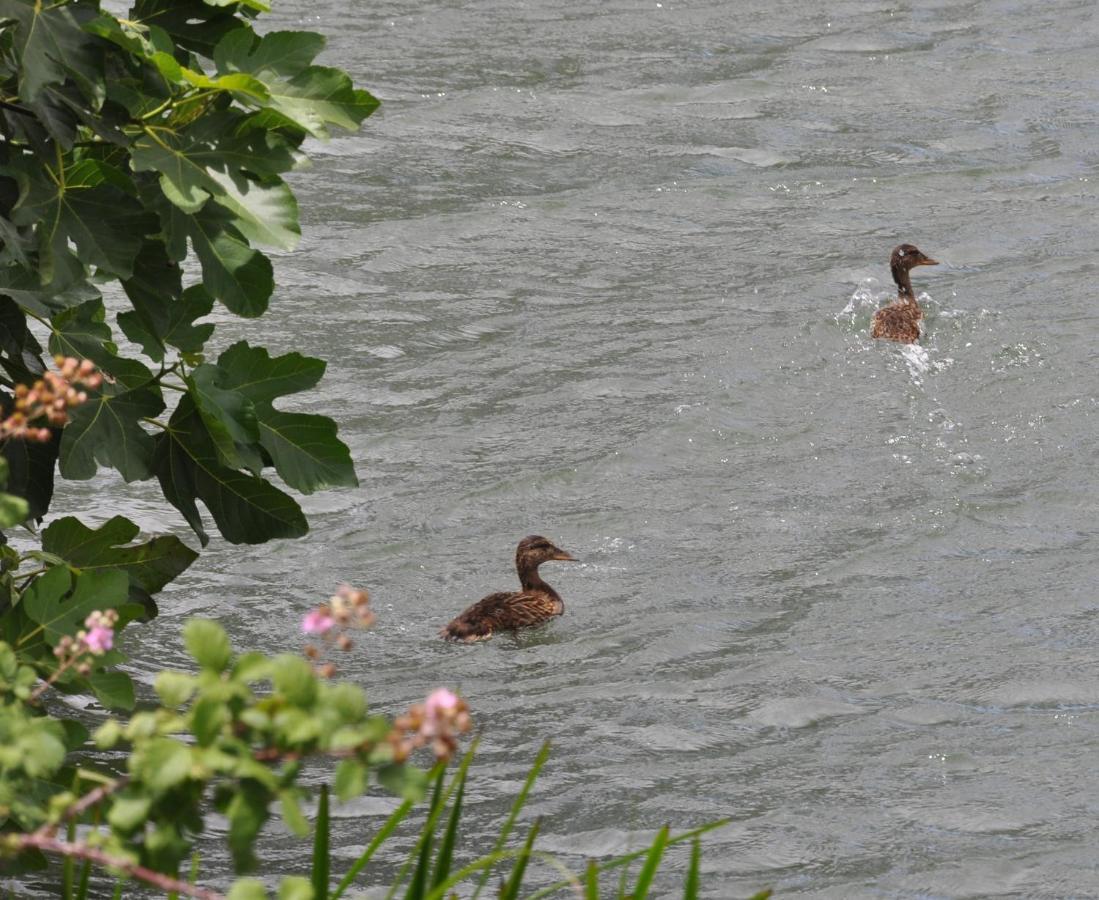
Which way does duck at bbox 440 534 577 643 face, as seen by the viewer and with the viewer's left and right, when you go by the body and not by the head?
facing away from the viewer and to the right of the viewer

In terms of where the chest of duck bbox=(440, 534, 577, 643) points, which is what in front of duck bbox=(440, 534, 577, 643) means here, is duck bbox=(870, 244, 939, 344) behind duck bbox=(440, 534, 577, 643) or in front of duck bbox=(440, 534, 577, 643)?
in front
